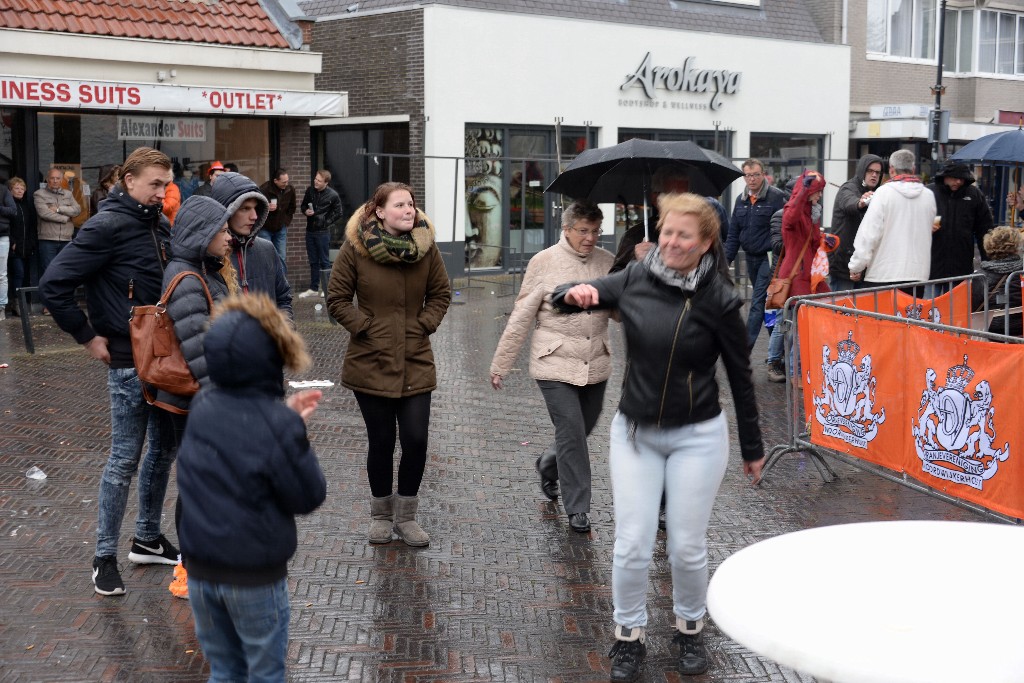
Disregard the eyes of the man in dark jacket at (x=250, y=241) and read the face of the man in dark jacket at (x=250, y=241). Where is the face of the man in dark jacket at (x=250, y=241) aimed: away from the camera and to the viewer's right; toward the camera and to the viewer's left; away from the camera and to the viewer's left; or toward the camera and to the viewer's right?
toward the camera and to the viewer's right

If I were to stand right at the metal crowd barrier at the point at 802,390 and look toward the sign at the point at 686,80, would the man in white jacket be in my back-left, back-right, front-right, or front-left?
front-right

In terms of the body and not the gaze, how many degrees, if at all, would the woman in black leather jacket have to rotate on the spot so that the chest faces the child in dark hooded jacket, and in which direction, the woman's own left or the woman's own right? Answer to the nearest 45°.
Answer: approximately 45° to the woman's own right

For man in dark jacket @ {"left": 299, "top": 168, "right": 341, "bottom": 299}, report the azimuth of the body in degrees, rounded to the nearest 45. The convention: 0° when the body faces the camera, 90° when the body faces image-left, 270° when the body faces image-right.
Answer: approximately 45°

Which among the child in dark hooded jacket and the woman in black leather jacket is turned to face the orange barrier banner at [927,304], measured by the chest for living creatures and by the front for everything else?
the child in dark hooded jacket

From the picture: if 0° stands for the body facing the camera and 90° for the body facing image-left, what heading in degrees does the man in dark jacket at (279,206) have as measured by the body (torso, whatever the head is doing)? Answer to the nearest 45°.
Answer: approximately 315°

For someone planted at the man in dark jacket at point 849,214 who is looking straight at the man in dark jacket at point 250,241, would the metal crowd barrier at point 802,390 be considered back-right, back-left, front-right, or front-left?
front-left

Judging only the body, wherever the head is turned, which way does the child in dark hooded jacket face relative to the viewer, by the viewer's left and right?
facing away from the viewer and to the right of the viewer

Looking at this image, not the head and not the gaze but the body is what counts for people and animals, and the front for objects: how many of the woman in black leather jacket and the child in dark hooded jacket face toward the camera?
1

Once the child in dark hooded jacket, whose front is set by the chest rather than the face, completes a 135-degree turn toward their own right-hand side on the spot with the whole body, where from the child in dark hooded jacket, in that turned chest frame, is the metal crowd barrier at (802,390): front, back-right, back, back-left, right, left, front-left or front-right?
back-left

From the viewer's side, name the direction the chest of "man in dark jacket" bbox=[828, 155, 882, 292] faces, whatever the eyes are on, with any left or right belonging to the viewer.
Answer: facing the viewer and to the right of the viewer

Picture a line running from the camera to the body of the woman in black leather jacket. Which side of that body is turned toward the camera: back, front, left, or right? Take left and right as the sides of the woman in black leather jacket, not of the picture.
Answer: front

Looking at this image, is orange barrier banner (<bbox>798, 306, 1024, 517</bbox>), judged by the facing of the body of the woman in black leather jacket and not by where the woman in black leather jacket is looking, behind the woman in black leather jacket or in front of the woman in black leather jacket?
behind
